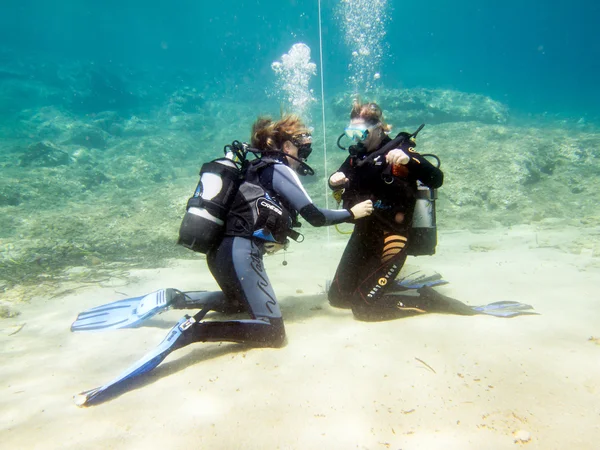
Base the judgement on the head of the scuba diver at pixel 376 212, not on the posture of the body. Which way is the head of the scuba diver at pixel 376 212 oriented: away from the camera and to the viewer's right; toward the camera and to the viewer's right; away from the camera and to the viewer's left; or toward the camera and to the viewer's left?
toward the camera and to the viewer's left

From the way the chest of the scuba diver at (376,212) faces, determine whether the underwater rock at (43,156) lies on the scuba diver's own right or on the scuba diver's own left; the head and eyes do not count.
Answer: on the scuba diver's own right

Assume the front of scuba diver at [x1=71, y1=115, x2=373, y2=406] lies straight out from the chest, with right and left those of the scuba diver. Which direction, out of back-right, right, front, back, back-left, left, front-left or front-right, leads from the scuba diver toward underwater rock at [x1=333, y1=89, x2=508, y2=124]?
front-left

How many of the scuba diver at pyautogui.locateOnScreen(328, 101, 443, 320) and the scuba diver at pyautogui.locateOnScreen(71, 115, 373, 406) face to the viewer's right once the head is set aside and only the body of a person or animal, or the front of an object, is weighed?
1

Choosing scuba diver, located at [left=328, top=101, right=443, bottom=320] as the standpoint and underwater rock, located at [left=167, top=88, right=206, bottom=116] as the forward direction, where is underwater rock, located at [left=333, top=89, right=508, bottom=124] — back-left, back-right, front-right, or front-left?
front-right

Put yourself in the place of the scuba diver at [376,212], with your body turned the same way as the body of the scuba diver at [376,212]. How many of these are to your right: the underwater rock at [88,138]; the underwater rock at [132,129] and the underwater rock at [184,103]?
3

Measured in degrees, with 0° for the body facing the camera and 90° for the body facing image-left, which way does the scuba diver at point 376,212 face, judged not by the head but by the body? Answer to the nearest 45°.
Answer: approximately 45°

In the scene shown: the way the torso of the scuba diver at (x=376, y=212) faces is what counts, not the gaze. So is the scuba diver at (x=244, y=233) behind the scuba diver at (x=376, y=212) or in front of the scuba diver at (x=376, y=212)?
in front

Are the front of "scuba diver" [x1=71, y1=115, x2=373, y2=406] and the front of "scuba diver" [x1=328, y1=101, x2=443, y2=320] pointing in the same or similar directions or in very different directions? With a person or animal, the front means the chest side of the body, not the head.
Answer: very different directions

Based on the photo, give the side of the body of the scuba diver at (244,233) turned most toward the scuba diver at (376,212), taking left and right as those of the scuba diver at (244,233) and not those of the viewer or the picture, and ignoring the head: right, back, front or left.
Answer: front

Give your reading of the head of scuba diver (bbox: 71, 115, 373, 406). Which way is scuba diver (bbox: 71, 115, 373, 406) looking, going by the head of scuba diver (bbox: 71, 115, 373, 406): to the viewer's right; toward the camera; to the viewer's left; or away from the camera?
to the viewer's right

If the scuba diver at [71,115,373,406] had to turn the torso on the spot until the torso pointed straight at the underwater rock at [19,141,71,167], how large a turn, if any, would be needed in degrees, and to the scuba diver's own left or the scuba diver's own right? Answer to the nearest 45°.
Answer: approximately 135° to the scuba diver's own left

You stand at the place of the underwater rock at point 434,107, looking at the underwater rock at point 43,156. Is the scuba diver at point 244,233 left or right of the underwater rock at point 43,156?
left

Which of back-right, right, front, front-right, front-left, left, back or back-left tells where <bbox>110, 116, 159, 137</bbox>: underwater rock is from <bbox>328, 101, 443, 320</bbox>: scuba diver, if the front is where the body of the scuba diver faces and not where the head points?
right

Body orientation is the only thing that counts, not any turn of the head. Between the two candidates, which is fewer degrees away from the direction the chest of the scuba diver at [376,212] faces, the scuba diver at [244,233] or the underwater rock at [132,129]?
the scuba diver

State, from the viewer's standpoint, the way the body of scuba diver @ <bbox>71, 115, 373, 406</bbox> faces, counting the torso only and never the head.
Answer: to the viewer's right

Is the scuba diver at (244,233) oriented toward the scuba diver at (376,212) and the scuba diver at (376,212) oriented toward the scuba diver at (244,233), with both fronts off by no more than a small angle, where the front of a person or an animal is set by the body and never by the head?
yes
